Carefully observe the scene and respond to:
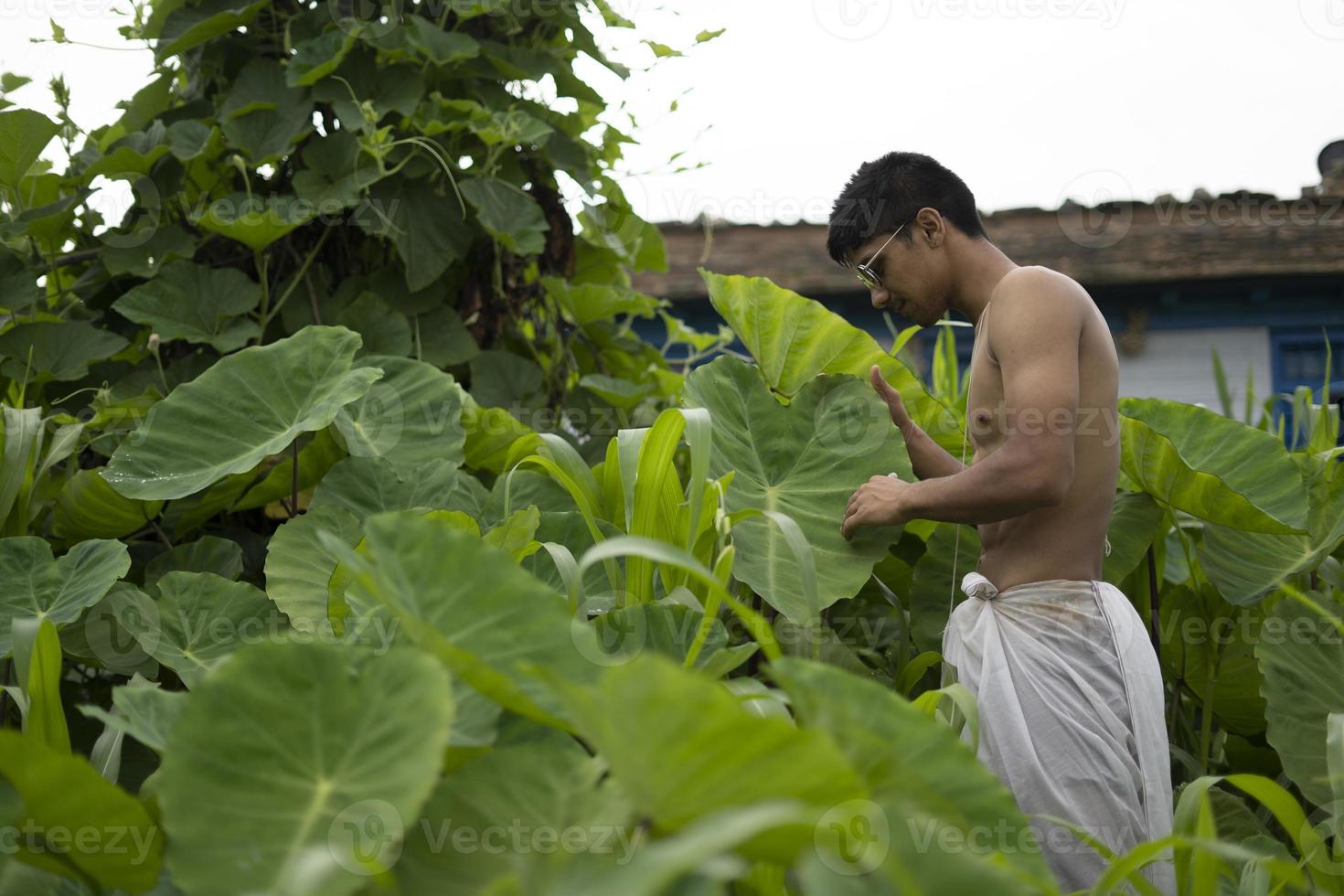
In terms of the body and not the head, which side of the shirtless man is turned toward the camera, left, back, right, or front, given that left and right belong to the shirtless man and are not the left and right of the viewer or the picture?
left

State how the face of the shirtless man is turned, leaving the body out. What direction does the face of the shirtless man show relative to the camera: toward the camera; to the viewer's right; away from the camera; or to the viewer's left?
to the viewer's left
